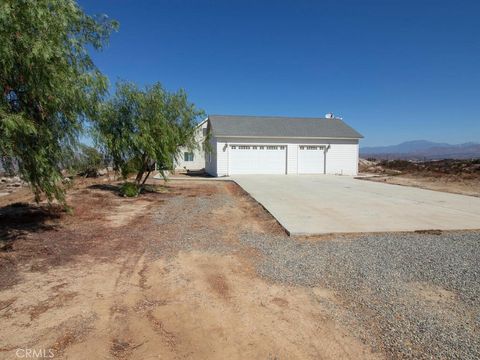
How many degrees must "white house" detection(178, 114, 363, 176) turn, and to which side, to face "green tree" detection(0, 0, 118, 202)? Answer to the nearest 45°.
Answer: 0° — it already faces it

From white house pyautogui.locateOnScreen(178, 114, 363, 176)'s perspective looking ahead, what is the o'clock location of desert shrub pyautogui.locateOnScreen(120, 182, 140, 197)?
The desert shrub is roughly at 1 o'clock from the white house.

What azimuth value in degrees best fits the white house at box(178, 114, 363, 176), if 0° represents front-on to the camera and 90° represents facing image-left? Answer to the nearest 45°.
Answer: approximately 0°

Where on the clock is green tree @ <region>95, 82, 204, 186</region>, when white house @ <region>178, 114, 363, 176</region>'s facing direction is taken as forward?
The green tree is roughly at 1 o'clock from the white house.
